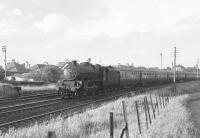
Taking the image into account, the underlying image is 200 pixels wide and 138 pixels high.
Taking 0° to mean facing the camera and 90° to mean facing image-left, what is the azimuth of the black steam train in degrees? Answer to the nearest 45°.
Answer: approximately 45°

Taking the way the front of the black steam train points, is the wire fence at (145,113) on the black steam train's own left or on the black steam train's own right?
on the black steam train's own left
